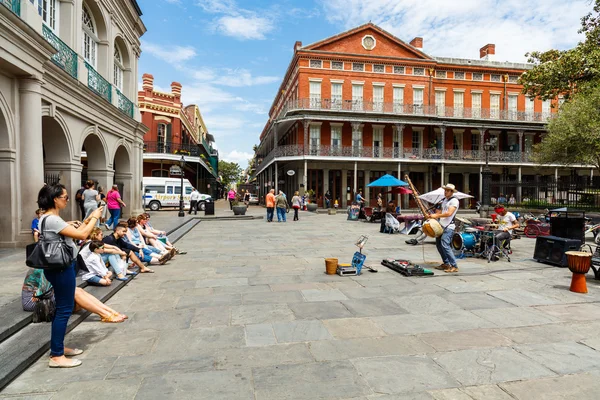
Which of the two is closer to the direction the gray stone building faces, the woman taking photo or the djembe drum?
the djembe drum

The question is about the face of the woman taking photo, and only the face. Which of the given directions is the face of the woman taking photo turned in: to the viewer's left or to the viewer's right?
to the viewer's right

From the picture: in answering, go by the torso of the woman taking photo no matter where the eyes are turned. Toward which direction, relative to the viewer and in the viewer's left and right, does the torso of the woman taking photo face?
facing to the right of the viewer

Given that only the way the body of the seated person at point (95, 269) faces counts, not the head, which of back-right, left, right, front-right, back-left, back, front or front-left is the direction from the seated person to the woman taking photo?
right

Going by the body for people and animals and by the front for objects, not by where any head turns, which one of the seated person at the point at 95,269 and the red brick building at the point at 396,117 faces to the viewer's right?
the seated person

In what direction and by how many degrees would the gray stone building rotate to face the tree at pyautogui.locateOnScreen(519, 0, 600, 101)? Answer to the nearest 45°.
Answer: approximately 45° to its left

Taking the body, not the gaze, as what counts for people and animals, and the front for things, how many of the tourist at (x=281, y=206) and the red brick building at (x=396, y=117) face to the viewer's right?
0

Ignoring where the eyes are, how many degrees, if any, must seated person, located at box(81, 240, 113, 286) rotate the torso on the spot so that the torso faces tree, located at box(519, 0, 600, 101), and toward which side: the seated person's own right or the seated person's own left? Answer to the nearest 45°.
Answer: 0° — they already face it

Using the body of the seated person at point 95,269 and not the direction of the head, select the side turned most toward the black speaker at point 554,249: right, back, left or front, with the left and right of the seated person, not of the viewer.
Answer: front

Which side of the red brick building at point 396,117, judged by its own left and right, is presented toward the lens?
front

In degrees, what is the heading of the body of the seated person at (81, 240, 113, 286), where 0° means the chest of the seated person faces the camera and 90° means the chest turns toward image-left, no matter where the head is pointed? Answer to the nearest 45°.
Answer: approximately 270°

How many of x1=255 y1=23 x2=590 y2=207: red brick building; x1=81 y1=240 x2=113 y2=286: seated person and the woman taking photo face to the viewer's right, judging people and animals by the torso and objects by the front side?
2

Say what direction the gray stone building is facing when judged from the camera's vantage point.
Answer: facing the viewer and to the right of the viewer
